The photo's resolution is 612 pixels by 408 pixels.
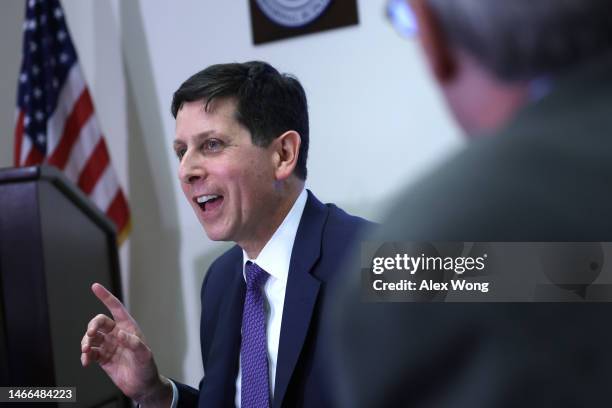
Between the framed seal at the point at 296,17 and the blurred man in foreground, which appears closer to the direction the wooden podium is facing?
the blurred man in foreground

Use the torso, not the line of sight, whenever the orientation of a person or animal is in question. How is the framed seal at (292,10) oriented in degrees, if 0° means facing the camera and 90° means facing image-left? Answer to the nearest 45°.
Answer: approximately 0°

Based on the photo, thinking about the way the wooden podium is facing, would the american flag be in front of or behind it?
behind

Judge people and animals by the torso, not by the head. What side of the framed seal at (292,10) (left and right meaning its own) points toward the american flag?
right

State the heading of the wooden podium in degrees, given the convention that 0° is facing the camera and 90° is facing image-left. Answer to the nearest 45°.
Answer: approximately 45°

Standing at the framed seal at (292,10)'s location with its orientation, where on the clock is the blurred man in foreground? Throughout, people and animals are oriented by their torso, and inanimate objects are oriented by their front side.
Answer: The blurred man in foreground is roughly at 12 o'clock from the framed seal.

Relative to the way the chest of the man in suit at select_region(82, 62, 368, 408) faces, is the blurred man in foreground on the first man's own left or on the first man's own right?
on the first man's own left

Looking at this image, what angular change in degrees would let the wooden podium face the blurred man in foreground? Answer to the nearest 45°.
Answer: approximately 45° to its left

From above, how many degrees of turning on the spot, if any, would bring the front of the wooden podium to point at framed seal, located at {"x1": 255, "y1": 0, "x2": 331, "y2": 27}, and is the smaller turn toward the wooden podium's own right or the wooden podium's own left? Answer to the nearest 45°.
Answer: approximately 180°

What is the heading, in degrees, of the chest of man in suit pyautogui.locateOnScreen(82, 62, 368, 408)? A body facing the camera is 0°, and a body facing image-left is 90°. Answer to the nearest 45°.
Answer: approximately 45°

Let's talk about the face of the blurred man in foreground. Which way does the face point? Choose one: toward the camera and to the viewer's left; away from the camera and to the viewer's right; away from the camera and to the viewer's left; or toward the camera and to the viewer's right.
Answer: away from the camera and to the viewer's left
